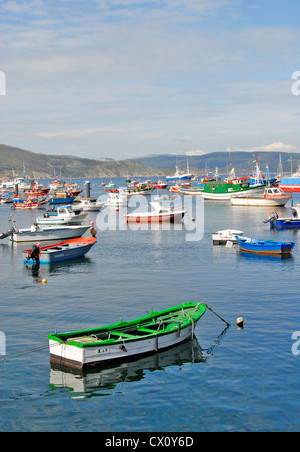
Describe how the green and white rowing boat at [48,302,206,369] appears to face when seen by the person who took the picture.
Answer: facing away from the viewer and to the right of the viewer
